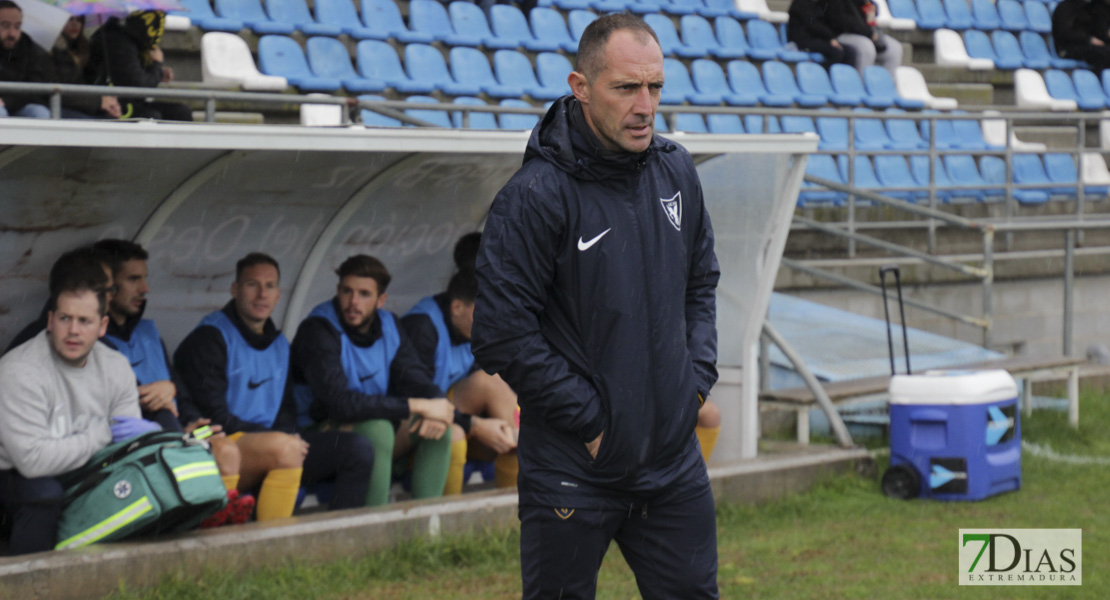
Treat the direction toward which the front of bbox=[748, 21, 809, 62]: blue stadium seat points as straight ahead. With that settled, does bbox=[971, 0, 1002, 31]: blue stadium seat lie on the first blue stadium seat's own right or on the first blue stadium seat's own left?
on the first blue stadium seat's own left

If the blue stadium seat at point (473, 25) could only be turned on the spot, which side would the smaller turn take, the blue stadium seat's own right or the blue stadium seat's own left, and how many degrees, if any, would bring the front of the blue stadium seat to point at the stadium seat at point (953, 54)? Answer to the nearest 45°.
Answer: approximately 90° to the blue stadium seat's own left

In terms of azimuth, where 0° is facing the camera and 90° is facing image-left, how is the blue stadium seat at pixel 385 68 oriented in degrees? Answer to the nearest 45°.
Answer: approximately 315°

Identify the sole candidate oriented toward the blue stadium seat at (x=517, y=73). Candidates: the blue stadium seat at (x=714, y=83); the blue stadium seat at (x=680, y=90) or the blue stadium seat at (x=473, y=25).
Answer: the blue stadium seat at (x=473, y=25)

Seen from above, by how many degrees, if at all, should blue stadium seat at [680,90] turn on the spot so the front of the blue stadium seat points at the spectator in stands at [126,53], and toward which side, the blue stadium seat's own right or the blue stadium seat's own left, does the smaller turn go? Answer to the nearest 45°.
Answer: approximately 90° to the blue stadium seat's own right

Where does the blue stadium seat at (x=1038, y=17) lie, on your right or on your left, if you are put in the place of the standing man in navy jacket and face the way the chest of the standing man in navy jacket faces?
on your left

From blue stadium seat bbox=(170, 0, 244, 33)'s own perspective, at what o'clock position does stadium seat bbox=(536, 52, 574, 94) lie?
The stadium seat is roughly at 10 o'clock from the blue stadium seat.

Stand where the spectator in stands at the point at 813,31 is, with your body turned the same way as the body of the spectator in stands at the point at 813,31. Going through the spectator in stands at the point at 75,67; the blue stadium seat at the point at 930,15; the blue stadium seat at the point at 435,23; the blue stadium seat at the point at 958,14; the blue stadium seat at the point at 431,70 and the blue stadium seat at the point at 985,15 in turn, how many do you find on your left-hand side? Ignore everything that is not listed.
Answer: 3

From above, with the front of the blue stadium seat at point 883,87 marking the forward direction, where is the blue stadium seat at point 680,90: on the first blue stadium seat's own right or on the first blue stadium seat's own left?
on the first blue stadium seat's own right

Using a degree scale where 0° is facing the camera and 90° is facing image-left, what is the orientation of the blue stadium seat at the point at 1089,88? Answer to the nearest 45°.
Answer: approximately 315°

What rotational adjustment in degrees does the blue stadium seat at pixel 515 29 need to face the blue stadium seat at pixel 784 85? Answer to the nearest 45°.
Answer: approximately 45° to its left

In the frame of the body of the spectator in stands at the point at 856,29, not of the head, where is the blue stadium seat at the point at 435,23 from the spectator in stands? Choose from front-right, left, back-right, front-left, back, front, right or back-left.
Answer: right

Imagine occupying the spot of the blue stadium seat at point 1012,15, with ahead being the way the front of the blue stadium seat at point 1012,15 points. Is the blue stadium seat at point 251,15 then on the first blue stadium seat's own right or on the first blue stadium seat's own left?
on the first blue stadium seat's own right
